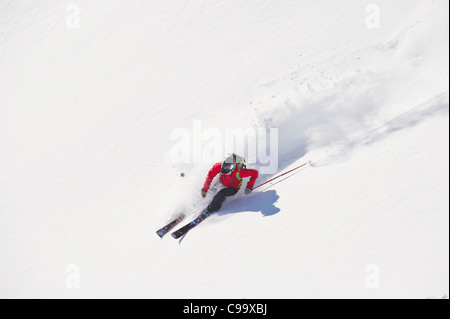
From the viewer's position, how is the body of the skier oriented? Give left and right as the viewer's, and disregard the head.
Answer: facing the viewer and to the left of the viewer

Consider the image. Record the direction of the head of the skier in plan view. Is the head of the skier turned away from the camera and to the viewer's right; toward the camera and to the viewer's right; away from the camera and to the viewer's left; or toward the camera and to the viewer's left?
toward the camera and to the viewer's left
